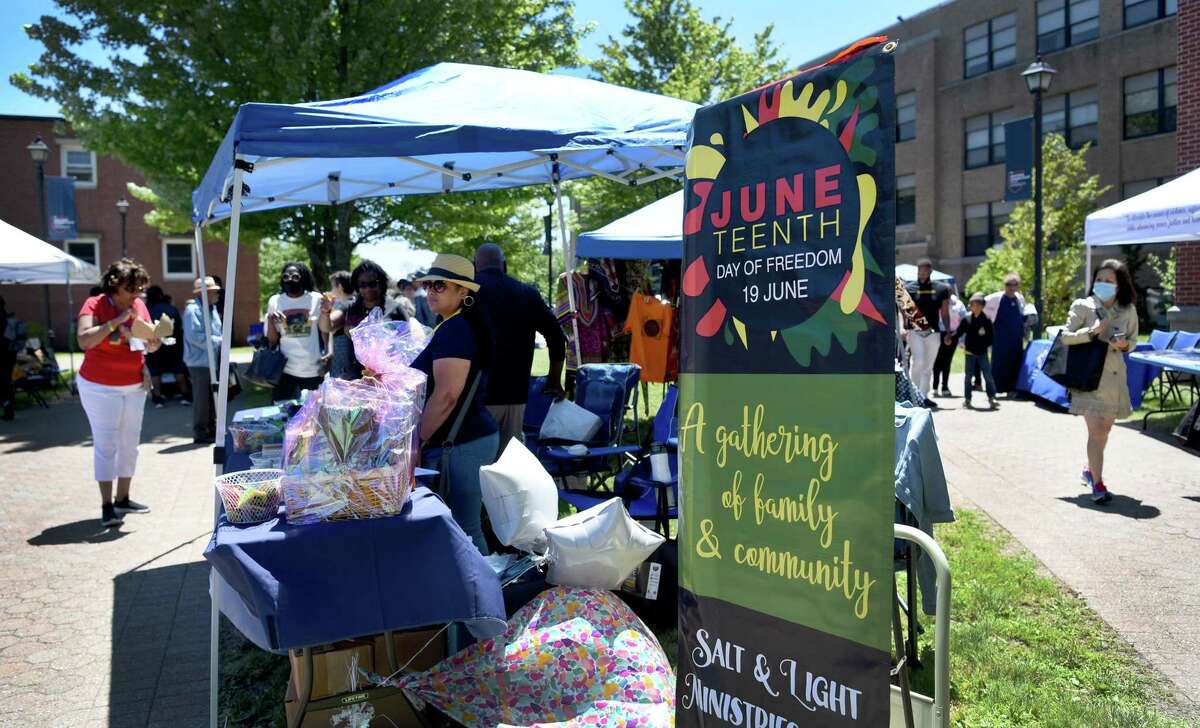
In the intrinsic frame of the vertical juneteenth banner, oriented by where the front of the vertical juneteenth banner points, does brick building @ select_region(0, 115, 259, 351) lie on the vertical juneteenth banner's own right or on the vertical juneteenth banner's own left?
on the vertical juneteenth banner's own right

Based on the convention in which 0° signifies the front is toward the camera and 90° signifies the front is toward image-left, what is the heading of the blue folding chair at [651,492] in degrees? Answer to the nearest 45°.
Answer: approximately 90°

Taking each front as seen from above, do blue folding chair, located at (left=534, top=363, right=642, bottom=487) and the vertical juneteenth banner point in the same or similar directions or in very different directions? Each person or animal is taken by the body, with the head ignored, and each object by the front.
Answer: same or similar directions

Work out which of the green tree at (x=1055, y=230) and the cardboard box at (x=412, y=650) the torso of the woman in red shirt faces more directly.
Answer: the cardboard box

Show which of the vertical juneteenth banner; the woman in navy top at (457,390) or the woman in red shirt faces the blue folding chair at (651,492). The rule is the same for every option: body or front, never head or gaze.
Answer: the woman in red shirt

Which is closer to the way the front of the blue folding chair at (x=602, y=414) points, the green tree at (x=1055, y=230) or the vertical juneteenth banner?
the vertical juneteenth banner

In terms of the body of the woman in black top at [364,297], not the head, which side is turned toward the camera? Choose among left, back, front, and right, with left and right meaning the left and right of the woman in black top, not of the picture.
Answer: front

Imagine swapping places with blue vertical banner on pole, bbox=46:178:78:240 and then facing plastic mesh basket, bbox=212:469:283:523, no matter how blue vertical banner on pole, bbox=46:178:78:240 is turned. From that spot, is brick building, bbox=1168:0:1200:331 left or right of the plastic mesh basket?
left

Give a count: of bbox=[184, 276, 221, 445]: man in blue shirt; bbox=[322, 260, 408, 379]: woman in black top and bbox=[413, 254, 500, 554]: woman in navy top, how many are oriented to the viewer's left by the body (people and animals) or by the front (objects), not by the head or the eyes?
1

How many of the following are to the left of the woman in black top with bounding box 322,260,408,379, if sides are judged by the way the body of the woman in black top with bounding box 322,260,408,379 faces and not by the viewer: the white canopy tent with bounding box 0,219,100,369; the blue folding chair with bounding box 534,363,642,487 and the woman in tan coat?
2

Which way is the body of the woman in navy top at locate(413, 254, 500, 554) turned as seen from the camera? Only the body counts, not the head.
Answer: to the viewer's left

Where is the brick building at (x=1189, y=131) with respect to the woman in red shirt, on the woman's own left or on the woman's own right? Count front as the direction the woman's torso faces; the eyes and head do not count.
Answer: on the woman's own left

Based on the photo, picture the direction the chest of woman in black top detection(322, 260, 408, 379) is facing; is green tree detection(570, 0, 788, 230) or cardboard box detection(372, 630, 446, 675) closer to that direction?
the cardboard box

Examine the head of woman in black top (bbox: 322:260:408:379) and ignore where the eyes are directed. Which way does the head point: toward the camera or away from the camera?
toward the camera

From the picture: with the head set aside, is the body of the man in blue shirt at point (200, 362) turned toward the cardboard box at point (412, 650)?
no
